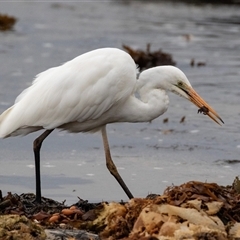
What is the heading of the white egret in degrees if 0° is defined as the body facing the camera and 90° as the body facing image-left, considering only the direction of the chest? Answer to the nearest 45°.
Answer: approximately 270°
